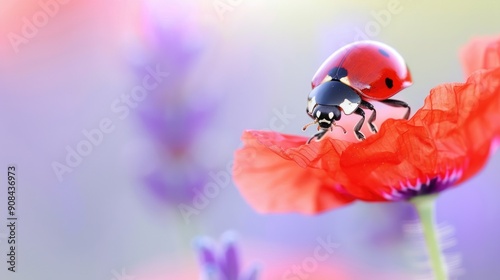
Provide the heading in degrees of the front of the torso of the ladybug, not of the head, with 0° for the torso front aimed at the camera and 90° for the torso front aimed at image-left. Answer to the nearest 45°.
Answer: approximately 45°
